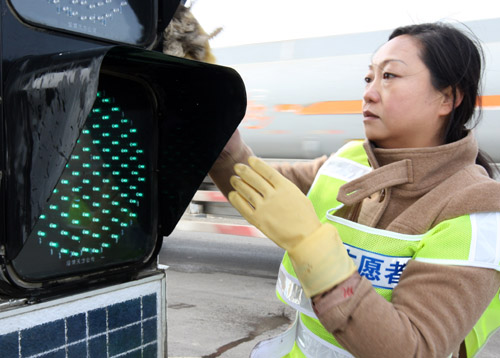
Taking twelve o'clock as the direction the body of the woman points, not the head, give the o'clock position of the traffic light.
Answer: The traffic light is roughly at 1 o'clock from the woman.

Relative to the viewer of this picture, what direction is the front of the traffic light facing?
facing the viewer and to the right of the viewer

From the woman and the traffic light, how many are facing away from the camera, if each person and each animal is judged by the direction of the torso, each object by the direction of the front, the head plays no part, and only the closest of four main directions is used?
0

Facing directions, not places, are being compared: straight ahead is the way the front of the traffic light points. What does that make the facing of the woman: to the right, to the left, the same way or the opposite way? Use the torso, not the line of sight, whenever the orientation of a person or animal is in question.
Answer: to the right

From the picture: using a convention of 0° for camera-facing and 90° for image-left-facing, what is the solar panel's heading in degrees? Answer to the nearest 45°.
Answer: approximately 315°

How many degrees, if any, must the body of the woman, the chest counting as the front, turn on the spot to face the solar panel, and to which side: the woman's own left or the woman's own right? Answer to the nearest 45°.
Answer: approximately 45° to the woman's own right

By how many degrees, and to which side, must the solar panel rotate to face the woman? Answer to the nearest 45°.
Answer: approximately 45° to its left

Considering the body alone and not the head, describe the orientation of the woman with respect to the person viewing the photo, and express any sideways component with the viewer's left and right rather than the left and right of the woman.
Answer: facing the viewer and to the left of the viewer

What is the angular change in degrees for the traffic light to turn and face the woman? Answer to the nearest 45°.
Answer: approximately 45° to its left
